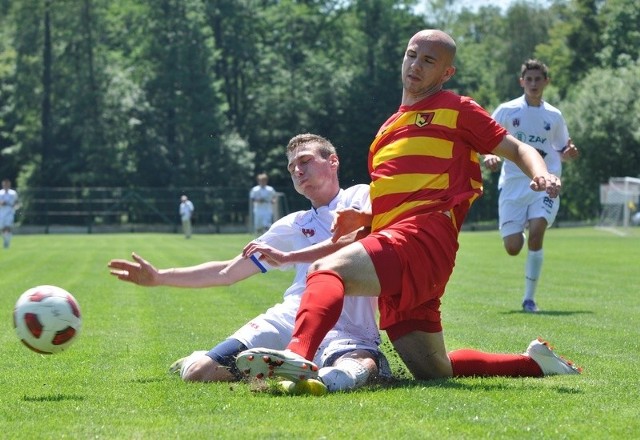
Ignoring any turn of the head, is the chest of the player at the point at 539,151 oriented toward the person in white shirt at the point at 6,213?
no

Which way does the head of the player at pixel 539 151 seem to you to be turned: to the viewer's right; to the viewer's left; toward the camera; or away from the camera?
toward the camera

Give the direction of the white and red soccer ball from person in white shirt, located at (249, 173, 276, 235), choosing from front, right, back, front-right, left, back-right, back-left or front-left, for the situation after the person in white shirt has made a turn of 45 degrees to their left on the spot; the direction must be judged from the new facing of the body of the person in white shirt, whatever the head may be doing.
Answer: front-right

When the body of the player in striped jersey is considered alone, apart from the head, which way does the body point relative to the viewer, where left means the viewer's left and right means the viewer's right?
facing the viewer and to the left of the viewer

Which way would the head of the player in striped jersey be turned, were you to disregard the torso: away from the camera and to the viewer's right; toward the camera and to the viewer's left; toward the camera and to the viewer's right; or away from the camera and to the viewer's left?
toward the camera and to the viewer's left

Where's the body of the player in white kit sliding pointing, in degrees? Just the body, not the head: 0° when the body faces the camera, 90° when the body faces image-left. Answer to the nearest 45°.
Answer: approximately 45°

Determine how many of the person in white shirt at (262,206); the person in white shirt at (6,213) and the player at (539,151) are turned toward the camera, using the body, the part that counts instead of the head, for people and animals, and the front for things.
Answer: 3

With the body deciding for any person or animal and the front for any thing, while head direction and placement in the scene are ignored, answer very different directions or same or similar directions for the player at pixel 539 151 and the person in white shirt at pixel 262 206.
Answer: same or similar directions

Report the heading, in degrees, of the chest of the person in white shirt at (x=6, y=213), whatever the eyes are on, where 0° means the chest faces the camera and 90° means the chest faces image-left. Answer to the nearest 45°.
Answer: approximately 0°

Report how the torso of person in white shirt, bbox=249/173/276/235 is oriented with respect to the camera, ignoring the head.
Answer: toward the camera
